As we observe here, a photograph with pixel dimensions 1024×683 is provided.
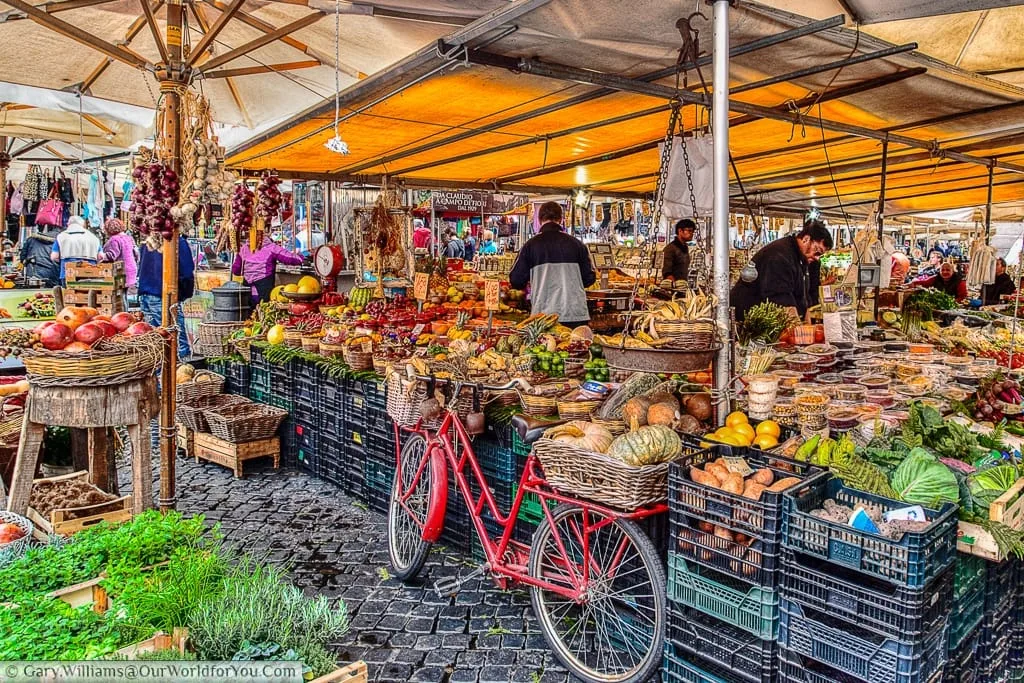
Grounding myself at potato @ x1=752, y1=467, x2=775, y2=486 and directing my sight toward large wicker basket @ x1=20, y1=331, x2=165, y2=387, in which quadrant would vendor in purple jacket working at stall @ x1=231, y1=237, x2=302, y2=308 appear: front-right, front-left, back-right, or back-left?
front-right

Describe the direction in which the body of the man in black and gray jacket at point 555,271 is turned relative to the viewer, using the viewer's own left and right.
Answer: facing away from the viewer

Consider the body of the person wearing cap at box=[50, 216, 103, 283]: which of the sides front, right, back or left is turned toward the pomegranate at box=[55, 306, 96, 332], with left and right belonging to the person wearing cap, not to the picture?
back

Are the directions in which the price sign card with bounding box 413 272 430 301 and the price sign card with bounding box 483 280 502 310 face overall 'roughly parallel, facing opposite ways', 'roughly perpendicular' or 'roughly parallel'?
roughly parallel

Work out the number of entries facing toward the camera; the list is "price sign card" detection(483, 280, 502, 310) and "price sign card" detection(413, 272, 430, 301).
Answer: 2

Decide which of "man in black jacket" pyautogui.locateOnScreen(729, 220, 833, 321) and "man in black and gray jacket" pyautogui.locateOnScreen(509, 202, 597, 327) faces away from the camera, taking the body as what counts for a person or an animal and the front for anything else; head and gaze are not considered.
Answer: "man in black and gray jacket" pyautogui.locateOnScreen(509, 202, 597, 327)

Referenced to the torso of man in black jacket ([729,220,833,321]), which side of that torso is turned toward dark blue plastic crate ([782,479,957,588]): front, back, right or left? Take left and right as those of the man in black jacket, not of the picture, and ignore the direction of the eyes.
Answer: right

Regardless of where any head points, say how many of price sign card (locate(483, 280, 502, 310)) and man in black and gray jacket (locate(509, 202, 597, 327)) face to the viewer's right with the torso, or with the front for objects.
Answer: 0

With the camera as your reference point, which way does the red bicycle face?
facing away from the viewer and to the left of the viewer

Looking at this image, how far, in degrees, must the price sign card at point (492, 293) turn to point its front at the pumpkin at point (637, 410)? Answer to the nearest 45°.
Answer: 0° — it already faces it

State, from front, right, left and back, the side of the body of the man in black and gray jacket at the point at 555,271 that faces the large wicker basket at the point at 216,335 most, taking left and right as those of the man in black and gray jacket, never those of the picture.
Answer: left

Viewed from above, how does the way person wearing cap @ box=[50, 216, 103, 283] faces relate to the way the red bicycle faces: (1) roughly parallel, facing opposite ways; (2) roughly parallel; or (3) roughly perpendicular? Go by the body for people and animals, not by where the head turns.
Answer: roughly parallel

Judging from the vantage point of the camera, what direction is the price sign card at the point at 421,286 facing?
facing the viewer

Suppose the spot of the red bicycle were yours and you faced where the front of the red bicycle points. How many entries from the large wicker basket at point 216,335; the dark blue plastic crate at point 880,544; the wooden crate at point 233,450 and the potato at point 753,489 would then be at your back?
2

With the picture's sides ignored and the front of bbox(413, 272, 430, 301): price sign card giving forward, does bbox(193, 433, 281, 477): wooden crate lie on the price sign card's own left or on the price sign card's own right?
on the price sign card's own right

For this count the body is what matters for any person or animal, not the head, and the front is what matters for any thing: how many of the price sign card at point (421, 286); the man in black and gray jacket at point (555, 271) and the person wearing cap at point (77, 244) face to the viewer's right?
0

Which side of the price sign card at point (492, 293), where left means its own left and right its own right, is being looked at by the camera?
front

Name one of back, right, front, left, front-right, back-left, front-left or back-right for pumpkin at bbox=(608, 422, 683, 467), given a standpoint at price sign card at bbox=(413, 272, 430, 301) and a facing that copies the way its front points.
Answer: front

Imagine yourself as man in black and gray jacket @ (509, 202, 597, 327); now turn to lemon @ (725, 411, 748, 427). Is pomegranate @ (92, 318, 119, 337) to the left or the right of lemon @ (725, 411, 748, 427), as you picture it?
right

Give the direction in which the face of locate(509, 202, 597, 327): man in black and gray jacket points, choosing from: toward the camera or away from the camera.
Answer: away from the camera

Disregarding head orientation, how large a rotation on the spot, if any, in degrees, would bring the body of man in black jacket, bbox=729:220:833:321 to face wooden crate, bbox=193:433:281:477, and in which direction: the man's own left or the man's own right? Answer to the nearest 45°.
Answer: approximately 180°
